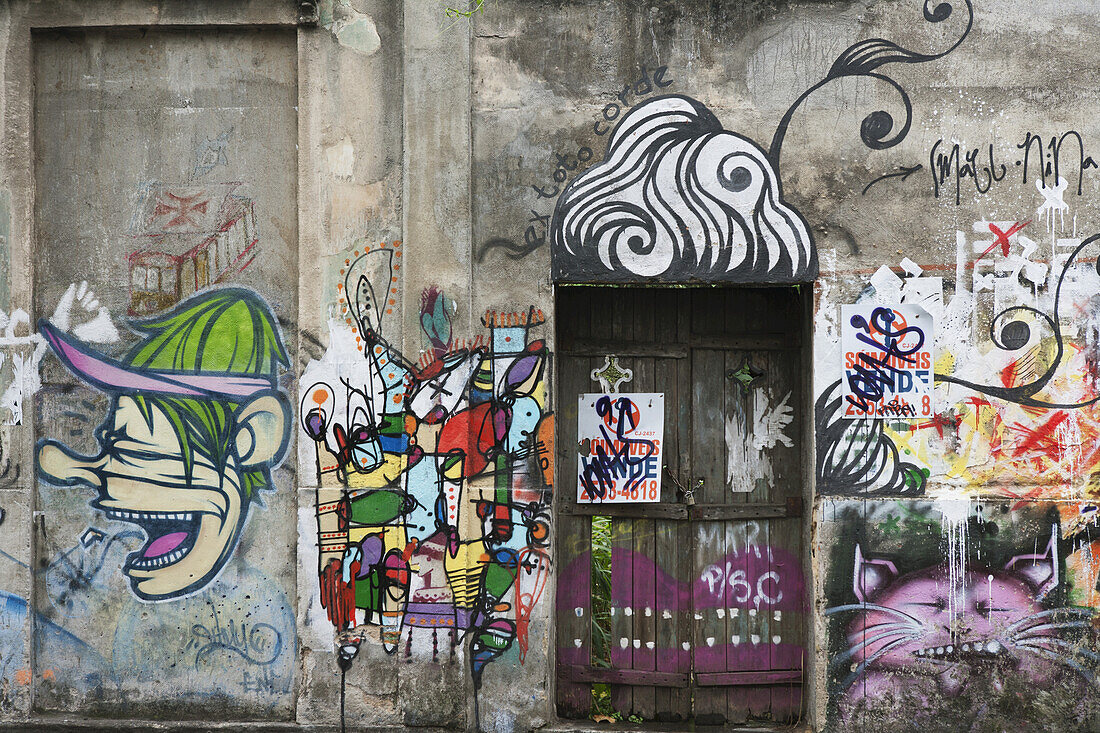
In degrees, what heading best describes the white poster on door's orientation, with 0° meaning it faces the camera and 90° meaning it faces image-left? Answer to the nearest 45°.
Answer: approximately 0°

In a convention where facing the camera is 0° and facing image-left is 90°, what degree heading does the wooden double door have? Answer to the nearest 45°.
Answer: approximately 0°
